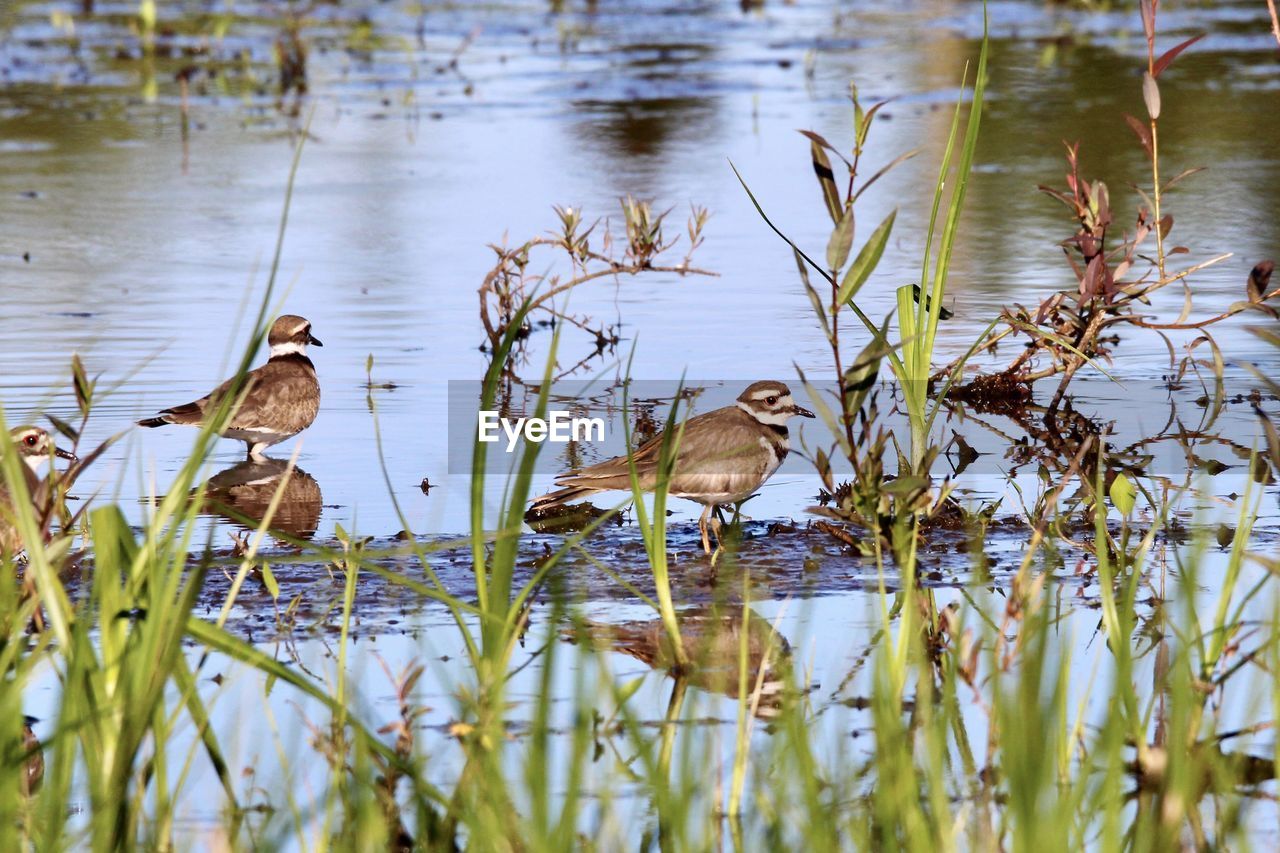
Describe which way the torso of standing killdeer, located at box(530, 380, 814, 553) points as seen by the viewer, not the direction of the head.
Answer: to the viewer's right

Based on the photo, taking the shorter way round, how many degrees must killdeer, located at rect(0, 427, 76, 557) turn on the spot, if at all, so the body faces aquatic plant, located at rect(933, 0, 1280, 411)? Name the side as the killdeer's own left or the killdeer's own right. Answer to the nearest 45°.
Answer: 0° — it already faces it

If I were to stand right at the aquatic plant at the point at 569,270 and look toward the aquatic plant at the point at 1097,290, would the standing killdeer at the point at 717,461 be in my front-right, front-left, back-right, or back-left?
front-right

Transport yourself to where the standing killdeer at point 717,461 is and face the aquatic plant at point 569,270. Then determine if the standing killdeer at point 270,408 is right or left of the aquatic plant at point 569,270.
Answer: left

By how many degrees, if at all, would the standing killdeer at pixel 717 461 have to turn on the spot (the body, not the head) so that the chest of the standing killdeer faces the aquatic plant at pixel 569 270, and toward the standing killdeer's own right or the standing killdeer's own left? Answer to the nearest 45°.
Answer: approximately 90° to the standing killdeer's own left

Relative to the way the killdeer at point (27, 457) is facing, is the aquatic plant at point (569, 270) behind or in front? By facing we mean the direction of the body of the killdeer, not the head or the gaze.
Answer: in front

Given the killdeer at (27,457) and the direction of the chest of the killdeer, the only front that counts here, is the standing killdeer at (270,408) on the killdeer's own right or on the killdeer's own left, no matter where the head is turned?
on the killdeer's own left

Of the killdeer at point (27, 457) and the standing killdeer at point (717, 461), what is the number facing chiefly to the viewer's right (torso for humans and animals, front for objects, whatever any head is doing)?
2

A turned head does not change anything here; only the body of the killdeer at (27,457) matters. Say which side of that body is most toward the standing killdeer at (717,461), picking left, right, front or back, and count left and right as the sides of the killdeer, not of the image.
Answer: front

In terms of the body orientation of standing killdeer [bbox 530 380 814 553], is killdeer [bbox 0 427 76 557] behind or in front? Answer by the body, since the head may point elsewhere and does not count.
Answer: behind

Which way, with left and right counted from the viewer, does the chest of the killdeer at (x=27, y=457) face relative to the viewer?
facing to the right of the viewer
